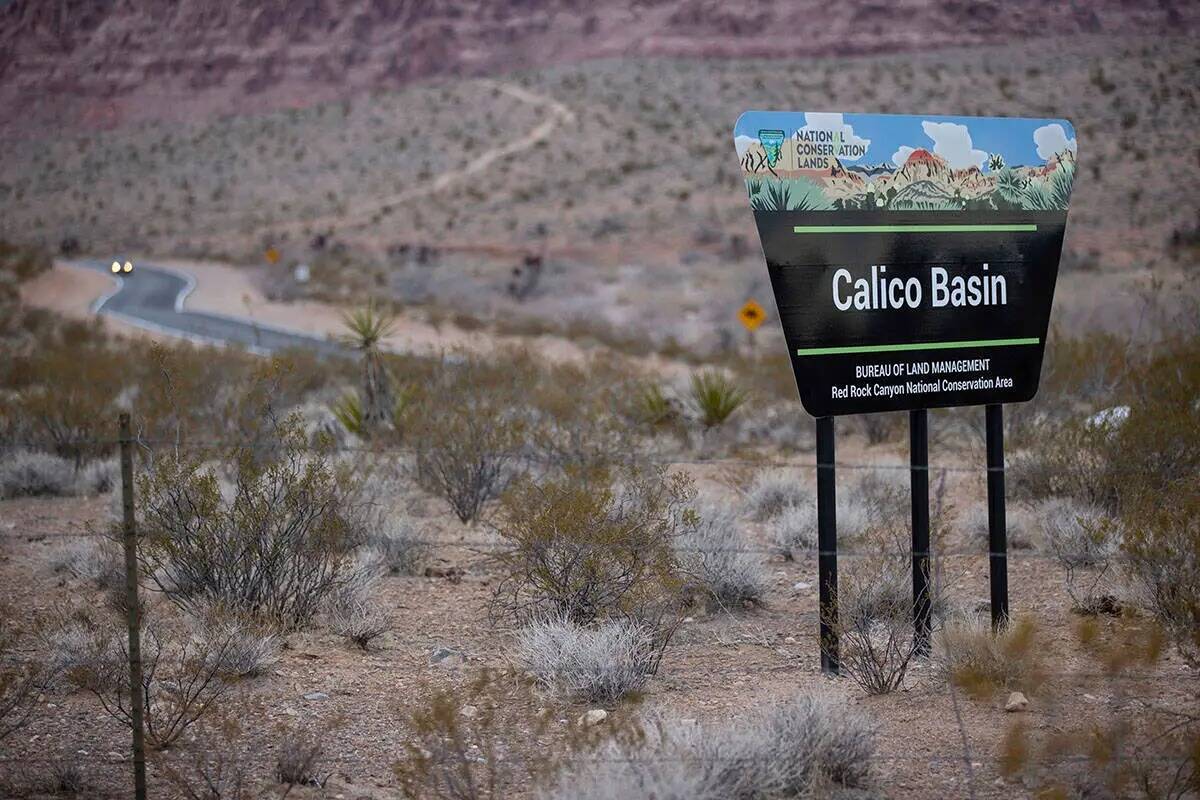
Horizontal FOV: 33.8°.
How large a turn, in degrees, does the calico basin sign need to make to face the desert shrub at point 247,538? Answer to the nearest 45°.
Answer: approximately 135° to its right

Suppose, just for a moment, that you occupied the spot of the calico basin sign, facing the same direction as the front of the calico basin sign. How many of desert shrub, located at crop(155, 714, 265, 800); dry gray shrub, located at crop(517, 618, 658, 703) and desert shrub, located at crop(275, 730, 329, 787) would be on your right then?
3

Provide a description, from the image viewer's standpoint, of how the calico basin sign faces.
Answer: facing the viewer and to the right of the viewer

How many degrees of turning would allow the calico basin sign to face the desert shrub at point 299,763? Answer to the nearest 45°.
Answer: approximately 90° to its right

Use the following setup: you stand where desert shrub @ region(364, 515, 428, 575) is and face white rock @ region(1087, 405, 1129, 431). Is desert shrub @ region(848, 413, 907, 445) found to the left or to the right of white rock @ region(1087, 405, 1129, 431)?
left

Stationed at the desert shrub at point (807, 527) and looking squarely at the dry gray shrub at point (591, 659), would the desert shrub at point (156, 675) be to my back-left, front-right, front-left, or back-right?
front-right

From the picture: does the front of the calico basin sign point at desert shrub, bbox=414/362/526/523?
no

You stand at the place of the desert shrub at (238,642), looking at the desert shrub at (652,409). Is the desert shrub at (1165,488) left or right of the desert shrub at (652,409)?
right

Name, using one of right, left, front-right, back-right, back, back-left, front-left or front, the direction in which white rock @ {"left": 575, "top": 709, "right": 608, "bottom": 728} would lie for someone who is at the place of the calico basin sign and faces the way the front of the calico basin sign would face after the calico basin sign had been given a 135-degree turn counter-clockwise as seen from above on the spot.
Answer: back-left

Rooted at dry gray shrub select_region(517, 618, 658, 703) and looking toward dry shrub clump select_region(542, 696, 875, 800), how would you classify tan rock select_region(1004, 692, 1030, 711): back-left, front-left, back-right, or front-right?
front-left

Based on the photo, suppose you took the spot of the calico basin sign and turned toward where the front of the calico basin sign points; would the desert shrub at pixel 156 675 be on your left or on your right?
on your right

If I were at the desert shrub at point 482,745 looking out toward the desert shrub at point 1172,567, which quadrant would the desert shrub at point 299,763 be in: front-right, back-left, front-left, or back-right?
back-left

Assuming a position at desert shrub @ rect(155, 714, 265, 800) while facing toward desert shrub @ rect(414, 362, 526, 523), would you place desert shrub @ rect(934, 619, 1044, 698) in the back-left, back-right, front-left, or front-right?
front-right

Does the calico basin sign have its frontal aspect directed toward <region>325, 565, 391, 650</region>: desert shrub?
no

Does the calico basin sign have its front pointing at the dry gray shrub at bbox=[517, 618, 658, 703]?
no
